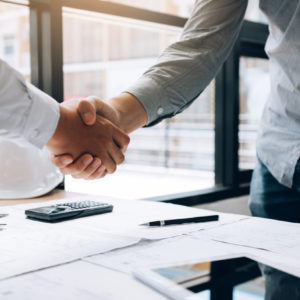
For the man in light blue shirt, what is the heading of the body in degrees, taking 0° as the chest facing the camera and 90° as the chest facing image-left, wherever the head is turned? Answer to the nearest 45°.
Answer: approximately 45°

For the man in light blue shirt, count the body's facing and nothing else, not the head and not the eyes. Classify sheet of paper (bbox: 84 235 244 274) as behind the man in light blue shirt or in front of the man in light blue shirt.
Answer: in front
